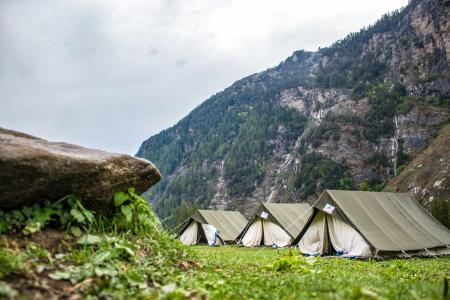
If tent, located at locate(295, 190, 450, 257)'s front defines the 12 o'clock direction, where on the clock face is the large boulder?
The large boulder is roughly at 11 o'clock from the tent.

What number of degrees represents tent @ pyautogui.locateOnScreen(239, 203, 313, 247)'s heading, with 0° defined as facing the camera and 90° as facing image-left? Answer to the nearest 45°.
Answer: approximately 45°

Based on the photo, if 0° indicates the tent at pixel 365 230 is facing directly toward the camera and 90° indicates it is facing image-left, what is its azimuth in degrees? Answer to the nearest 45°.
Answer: approximately 45°

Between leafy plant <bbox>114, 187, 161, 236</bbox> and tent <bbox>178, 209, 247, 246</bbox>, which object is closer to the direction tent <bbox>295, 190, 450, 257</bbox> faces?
the leafy plant

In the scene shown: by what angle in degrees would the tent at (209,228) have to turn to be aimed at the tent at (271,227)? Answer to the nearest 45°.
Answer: approximately 90° to its left

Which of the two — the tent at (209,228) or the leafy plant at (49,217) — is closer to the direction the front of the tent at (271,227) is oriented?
the leafy plant
